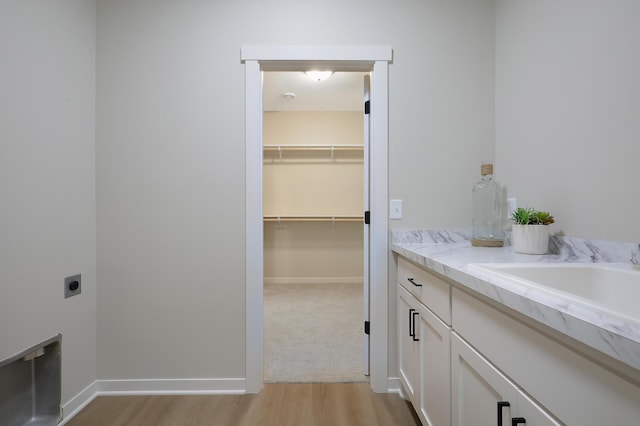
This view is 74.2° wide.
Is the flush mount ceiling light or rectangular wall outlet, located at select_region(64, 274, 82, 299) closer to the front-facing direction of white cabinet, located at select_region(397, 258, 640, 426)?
the rectangular wall outlet

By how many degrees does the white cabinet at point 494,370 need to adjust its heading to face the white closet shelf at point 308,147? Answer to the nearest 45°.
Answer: approximately 90° to its right

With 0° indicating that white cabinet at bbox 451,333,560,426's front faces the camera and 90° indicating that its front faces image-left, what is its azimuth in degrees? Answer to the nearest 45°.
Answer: approximately 45°

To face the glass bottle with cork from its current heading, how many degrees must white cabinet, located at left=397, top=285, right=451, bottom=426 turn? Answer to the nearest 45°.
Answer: approximately 135° to its right

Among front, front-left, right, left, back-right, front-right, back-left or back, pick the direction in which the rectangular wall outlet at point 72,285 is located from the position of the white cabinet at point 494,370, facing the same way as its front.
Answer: front-right

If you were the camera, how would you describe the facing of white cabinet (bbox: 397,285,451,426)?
facing to the left of the viewer

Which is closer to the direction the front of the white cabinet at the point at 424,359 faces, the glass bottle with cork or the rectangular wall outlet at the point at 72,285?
the rectangular wall outlet

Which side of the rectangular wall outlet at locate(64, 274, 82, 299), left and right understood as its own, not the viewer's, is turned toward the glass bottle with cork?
front

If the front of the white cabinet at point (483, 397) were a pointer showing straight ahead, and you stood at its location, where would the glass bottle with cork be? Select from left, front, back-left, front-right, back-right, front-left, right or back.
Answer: back-right

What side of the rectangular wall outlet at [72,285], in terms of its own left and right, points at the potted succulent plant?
front

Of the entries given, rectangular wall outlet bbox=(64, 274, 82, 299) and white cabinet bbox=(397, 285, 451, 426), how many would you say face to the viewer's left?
1

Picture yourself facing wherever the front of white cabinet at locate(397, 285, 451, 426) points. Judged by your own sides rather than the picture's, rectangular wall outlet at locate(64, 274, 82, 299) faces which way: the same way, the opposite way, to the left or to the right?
the opposite way
